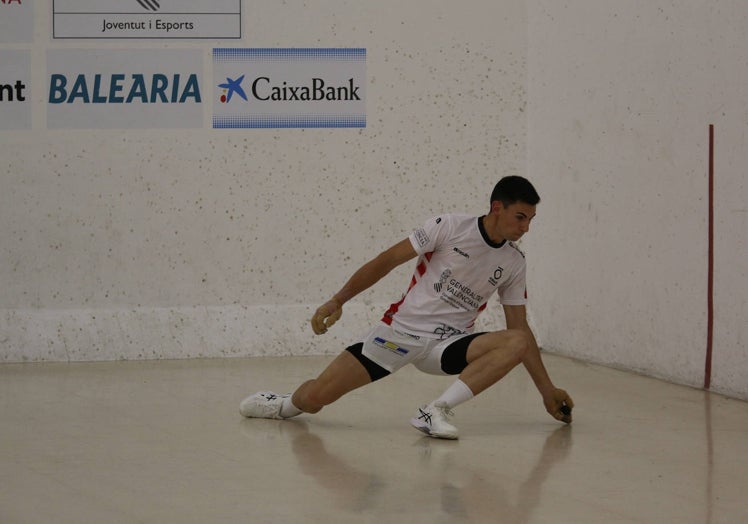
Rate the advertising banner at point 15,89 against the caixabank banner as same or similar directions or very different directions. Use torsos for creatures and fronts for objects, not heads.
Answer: same or similar directions

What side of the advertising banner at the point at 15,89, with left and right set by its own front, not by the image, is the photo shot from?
front

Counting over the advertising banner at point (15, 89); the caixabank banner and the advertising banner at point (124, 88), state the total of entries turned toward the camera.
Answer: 3

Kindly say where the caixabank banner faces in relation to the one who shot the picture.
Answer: facing the viewer

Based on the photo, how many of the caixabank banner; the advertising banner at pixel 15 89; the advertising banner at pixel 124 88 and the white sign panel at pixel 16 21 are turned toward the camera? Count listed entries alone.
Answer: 4

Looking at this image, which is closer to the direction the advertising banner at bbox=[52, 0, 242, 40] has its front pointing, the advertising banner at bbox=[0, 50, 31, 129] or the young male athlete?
the young male athlete

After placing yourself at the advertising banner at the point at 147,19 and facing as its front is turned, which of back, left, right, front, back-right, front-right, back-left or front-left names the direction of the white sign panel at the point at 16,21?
right

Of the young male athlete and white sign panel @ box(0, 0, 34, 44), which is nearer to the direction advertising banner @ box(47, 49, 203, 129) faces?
the young male athlete

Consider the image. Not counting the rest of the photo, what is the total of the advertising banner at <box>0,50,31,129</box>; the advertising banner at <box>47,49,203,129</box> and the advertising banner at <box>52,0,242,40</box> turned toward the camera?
3

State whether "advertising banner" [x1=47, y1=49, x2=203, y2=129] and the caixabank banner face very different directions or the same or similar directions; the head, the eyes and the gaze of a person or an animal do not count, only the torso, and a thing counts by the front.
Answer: same or similar directions

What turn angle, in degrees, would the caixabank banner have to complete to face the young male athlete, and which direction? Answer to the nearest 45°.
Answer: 0° — it already faces them

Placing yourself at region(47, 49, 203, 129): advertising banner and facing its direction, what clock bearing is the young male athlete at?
The young male athlete is roughly at 11 o'clock from the advertising banner.

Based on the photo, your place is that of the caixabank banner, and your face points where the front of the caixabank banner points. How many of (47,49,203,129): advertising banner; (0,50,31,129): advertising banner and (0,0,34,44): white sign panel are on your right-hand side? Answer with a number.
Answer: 3

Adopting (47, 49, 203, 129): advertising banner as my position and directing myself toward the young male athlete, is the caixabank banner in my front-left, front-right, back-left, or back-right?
front-left

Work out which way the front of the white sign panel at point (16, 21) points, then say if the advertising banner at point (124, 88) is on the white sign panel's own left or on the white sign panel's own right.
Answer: on the white sign panel's own left

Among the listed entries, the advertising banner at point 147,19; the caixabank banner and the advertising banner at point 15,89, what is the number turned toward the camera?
3
